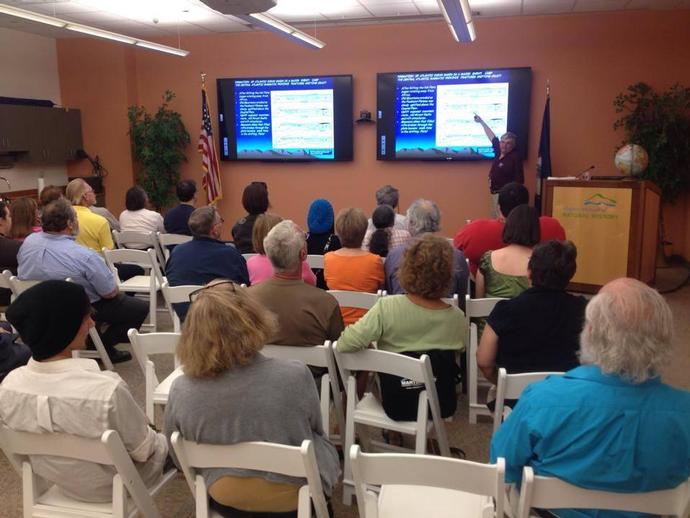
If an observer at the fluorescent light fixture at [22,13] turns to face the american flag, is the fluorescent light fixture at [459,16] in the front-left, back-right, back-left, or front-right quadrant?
front-right

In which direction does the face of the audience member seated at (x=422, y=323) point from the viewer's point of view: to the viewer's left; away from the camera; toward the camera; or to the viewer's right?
away from the camera

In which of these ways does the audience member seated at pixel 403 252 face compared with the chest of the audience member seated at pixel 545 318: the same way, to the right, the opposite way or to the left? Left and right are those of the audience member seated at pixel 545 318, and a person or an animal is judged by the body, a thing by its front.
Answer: the same way

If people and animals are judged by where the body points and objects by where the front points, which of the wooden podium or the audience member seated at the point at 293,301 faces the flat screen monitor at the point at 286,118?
the audience member seated

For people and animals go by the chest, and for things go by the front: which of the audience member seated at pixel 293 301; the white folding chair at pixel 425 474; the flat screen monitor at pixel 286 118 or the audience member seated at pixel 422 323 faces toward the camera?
the flat screen monitor

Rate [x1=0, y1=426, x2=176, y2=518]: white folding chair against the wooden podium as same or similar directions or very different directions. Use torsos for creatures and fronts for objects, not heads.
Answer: very different directions

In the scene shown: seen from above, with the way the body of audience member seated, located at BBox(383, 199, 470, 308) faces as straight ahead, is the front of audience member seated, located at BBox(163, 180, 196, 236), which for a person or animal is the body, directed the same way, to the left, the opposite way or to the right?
the same way

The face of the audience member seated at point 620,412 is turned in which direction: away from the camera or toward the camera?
away from the camera

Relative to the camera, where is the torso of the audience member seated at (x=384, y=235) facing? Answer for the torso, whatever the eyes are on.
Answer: away from the camera

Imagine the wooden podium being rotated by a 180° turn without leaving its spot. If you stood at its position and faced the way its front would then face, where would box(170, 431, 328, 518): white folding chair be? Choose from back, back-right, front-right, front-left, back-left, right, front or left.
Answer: back

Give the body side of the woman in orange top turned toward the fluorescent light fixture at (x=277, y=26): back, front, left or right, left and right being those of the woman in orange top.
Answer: front

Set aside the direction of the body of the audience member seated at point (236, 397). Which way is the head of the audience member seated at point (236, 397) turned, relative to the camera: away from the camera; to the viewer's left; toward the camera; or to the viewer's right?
away from the camera

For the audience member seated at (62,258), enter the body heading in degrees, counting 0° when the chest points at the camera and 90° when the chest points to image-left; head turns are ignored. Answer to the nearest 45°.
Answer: approximately 225°

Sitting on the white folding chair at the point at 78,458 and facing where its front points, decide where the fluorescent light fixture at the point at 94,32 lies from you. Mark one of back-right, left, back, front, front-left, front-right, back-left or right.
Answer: front-left

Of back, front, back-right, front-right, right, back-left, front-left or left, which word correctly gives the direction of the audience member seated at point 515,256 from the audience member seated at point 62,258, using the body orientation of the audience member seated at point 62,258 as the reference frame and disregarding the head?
right

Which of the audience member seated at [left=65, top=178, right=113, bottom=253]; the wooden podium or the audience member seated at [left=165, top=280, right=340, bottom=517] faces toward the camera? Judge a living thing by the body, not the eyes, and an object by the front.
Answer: the wooden podium

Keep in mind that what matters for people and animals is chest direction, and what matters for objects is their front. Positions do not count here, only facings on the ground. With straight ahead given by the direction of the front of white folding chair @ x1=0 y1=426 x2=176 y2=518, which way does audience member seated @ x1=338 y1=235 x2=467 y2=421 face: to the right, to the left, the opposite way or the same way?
the same way

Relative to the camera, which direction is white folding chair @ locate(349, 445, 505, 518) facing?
away from the camera

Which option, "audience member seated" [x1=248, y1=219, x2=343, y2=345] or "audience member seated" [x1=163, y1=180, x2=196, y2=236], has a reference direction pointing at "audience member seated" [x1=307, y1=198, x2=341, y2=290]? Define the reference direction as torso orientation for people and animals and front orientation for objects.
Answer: "audience member seated" [x1=248, y1=219, x2=343, y2=345]

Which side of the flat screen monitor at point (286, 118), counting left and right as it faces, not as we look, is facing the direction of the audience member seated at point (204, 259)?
front

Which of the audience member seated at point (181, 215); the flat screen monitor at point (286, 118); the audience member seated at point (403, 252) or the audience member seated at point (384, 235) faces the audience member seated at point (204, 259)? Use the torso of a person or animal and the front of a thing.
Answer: the flat screen monitor

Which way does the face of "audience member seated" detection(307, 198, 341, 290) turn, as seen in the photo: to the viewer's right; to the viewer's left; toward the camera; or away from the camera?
away from the camera

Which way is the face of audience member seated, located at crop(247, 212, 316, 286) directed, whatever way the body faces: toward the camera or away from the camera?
away from the camera

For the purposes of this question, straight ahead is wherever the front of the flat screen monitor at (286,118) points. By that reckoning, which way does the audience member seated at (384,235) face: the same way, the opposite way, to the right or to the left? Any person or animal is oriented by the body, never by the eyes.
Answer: the opposite way

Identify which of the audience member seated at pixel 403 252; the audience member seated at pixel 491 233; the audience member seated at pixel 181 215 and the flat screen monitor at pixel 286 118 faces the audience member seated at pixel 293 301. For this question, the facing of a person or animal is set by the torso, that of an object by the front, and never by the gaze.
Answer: the flat screen monitor
